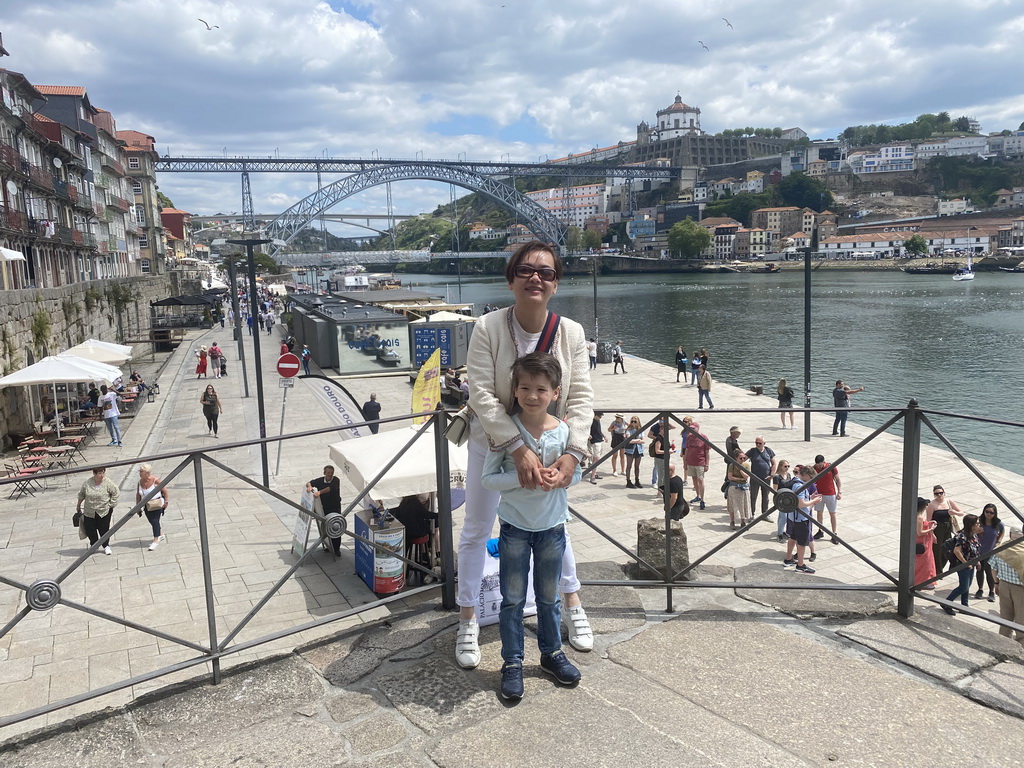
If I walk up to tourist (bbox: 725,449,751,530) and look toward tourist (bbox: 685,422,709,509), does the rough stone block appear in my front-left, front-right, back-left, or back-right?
back-left

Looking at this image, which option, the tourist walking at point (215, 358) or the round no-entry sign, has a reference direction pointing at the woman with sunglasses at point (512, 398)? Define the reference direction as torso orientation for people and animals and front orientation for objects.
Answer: the round no-entry sign

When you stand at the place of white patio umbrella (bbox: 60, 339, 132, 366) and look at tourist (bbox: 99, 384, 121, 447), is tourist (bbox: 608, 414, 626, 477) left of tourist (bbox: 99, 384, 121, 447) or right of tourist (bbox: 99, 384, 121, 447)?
left

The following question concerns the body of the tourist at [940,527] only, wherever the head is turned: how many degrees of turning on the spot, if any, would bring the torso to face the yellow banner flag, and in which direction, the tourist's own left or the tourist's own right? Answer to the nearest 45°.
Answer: approximately 90° to the tourist's own right

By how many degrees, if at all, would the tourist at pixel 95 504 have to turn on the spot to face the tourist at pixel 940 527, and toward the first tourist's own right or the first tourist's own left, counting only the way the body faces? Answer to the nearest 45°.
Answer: approximately 45° to the first tourist's own left

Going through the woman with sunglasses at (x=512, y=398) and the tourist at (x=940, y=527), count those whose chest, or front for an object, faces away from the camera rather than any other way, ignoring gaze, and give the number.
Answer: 0
